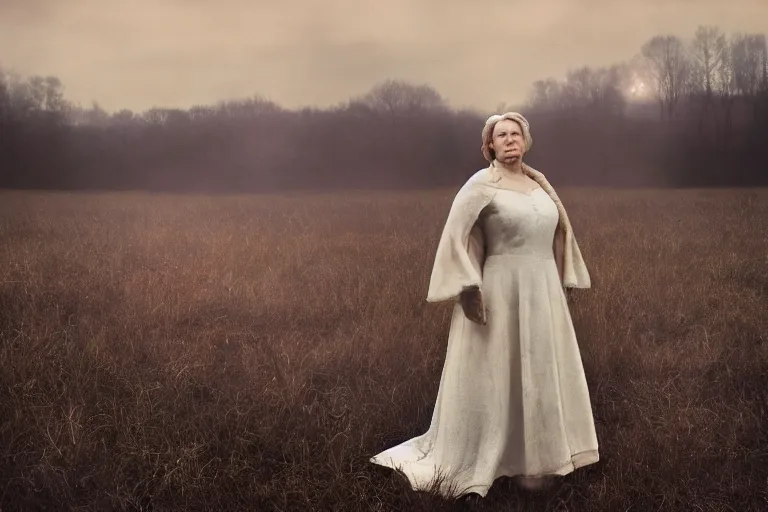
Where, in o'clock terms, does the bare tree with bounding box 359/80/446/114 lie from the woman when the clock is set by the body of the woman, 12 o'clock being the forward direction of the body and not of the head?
The bare tree is roughly at 7 o'clock from the woman.

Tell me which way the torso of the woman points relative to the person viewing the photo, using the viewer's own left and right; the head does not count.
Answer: facing the viewer and to the right of the viewer

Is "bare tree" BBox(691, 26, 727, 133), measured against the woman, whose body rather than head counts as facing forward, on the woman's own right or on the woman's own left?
on the woman's own left

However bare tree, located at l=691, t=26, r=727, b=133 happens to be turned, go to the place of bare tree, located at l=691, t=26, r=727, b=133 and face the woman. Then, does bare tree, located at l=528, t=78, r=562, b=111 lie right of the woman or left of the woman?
right

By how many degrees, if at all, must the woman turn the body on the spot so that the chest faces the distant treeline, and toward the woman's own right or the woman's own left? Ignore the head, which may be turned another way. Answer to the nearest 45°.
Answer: approximately 135° to the woman's own left

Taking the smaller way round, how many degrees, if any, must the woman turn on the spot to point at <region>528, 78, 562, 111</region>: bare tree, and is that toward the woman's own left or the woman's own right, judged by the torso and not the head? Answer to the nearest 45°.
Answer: approximately 135° to the woman's own left

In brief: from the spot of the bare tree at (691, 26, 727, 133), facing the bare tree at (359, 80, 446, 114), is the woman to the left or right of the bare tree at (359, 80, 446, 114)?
left
